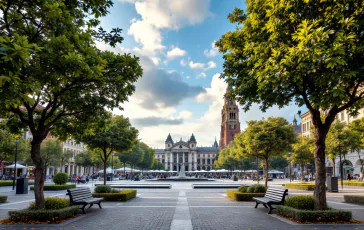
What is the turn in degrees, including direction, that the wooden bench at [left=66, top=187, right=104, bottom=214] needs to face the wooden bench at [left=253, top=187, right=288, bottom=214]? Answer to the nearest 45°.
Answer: approximately 45° to its left

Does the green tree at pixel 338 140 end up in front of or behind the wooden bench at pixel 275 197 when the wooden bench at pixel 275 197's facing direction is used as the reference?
behind

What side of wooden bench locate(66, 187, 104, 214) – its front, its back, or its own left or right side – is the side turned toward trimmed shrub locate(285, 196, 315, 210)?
front

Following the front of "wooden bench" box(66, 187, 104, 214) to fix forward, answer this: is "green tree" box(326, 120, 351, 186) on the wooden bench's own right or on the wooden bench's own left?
on the wooden bench's own left

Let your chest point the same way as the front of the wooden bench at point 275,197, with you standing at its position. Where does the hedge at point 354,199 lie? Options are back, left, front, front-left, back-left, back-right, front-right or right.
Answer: back

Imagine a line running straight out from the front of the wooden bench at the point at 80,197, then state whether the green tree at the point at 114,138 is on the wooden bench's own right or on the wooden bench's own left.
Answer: on the wooden bench's own left

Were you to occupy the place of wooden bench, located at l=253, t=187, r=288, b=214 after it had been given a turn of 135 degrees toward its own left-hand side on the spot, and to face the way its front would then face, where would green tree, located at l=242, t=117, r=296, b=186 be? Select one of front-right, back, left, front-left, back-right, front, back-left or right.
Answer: left

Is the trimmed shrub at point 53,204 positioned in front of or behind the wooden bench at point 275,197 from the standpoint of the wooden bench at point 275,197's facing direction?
in front

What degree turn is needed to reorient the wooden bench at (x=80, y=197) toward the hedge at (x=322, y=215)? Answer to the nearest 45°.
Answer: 0° — it already faces it

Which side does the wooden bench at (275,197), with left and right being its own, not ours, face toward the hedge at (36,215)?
front

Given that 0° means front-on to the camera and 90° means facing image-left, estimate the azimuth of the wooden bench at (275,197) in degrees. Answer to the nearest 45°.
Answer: approximately 45°

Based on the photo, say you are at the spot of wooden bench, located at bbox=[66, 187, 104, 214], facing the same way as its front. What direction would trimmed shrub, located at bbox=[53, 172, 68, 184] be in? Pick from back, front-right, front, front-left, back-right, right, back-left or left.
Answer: back-left

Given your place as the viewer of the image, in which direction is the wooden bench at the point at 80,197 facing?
facing the viewer and to the right of the viewer

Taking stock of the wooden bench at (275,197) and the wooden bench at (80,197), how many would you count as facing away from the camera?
0

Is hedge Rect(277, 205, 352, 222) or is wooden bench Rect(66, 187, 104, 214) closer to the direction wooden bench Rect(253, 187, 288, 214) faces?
the wooden bench
